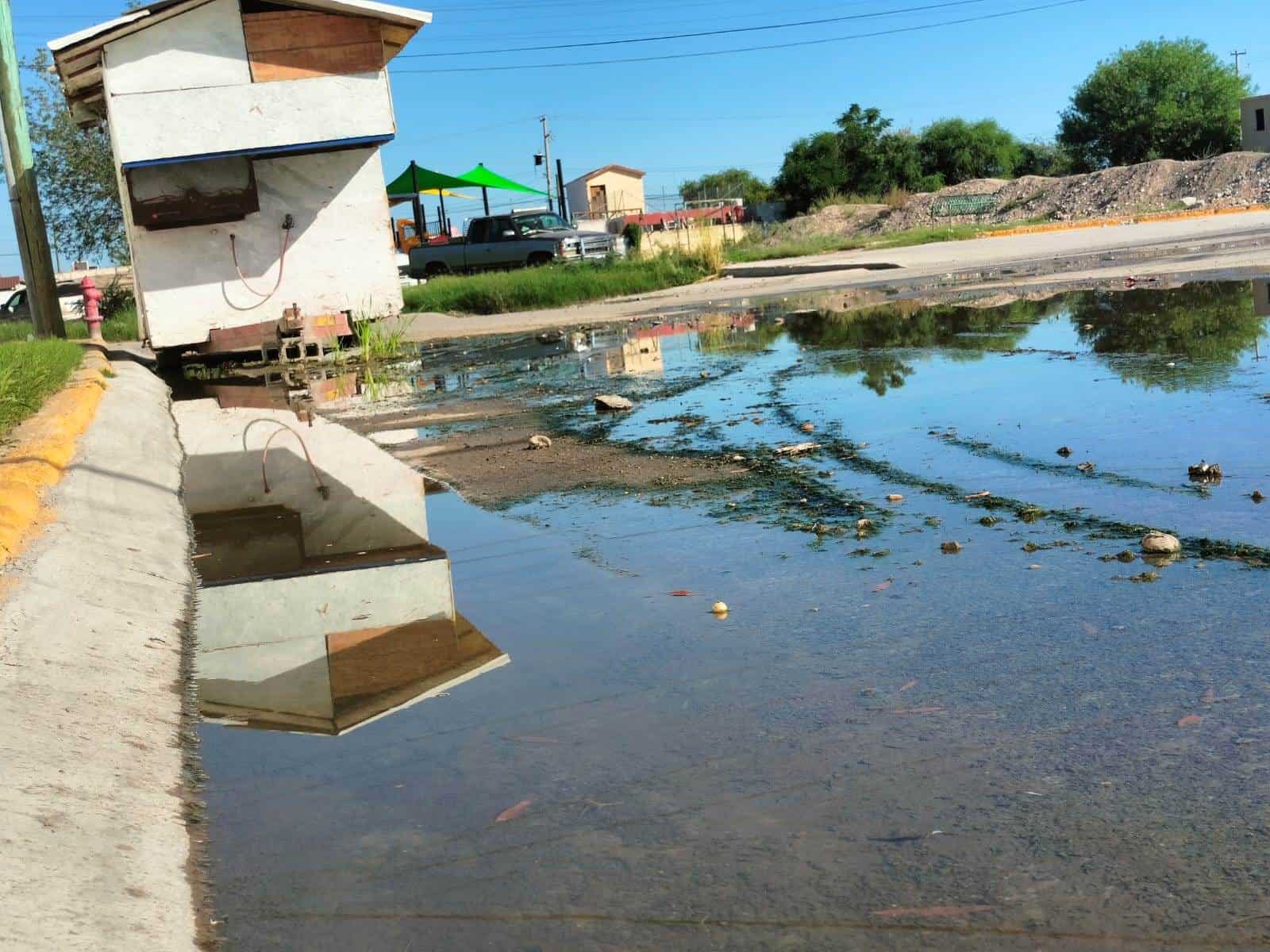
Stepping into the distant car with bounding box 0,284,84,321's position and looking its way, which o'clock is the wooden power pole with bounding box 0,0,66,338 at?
The wooden power pole is roughly at 9 o'clock from the distant car.

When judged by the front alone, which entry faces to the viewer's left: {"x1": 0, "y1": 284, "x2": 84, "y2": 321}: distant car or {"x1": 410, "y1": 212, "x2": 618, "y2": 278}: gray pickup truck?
the distant car

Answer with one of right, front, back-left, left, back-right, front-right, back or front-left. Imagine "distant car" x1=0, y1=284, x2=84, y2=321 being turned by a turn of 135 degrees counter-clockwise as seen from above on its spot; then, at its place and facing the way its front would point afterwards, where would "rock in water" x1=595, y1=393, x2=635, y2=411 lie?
front-right

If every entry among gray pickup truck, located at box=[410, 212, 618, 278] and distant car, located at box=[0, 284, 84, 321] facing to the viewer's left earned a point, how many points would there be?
1

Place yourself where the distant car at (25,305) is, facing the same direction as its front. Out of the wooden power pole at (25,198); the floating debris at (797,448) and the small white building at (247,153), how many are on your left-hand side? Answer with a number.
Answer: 3

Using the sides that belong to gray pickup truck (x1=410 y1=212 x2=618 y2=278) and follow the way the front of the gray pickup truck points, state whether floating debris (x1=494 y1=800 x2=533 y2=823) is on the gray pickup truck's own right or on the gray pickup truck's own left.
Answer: on the gray pickup truck's own right

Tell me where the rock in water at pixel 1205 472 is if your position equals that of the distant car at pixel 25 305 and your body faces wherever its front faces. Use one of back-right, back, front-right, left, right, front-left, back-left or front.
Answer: left

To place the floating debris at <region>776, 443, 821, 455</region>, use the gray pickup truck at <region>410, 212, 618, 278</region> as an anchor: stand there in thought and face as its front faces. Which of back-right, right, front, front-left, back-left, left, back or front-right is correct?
front-right

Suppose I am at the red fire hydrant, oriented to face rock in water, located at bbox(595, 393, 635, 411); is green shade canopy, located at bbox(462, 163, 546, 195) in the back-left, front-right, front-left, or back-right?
back-left

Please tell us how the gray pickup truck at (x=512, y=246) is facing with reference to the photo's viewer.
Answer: facing the viewer and to the right of the viewer

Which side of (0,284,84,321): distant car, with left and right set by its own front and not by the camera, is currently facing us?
left

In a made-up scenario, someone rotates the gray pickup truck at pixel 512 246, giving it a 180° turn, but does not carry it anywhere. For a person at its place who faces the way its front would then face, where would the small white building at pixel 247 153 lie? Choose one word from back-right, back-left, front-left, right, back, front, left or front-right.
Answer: back-left

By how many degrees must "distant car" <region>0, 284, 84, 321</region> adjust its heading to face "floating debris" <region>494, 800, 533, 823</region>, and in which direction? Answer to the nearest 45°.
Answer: approximately 90° to its left

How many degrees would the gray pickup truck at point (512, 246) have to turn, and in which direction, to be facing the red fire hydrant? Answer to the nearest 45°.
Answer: approximately 45° to its right

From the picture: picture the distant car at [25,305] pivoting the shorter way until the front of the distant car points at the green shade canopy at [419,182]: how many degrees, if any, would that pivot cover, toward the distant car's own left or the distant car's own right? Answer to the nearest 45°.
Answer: approximately 135° to the distant car's own left

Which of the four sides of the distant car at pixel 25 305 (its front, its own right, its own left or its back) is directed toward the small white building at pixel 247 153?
left
